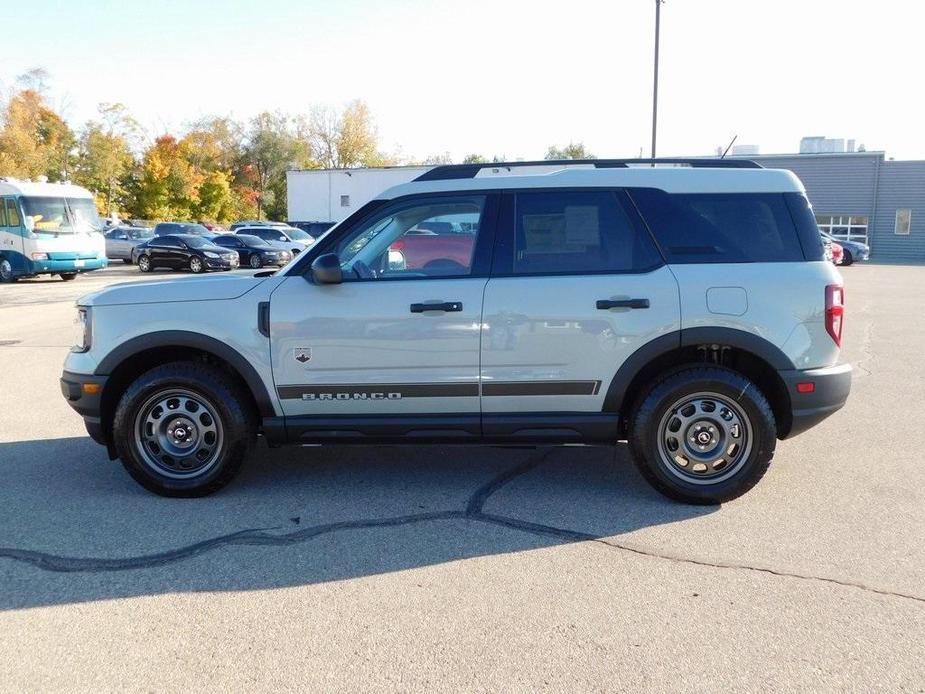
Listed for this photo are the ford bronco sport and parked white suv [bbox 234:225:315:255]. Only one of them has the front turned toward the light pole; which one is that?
the parked white suv

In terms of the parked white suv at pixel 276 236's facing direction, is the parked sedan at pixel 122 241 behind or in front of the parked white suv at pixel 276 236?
behind

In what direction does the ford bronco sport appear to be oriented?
to the viewer's left

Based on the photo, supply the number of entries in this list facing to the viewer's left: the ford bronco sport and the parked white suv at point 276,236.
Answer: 1

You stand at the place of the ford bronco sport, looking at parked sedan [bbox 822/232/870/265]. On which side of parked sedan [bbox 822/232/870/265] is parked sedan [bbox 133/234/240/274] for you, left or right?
left

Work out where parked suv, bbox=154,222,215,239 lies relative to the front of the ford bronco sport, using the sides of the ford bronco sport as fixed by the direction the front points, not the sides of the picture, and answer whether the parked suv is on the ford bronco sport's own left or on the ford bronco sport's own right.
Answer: on the ford bronco sport's own right

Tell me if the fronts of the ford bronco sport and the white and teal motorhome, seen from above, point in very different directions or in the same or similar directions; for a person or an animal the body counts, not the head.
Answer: very different directions

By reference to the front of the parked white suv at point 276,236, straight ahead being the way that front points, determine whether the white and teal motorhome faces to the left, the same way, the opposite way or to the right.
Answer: the same way

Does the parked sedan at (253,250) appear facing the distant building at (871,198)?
no

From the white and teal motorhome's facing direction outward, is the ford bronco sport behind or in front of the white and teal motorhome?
in front

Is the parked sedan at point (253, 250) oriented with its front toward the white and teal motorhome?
no

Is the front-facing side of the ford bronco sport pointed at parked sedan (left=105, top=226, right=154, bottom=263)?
no

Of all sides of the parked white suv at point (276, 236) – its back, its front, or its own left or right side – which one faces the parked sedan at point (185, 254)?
right

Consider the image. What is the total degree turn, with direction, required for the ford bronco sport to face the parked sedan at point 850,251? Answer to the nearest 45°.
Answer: approximately 135° to its right

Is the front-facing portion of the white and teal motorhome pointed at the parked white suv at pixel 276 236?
no
